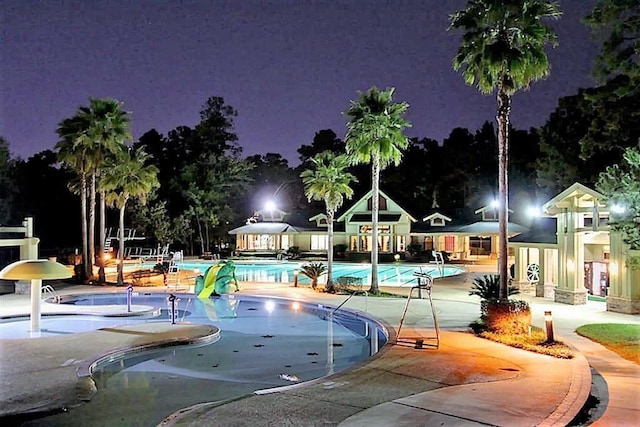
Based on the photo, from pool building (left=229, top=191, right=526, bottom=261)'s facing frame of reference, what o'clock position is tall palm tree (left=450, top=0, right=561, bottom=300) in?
The tall palm tree is roughly at 12 o'clock from the pool building.

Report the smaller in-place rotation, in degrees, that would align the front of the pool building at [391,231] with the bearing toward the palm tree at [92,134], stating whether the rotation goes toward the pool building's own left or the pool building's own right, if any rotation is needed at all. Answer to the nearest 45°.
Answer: approximately 45° to the pool building's own right

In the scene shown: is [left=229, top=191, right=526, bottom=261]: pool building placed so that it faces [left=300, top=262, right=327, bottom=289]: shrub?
yes

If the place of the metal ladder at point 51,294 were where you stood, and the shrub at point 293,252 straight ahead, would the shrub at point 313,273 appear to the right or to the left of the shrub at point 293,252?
right

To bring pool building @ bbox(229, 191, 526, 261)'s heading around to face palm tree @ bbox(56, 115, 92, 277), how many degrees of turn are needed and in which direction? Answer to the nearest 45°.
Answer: approximately 45° to its right

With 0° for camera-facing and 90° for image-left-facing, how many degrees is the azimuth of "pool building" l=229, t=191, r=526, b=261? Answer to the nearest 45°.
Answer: approximately 0°

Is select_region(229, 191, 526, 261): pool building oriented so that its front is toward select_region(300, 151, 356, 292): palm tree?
yes

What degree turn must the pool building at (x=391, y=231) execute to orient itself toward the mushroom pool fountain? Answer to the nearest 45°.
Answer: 0° — it already faces it

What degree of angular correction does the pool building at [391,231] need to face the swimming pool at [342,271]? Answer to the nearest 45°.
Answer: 0° — it already faces it
